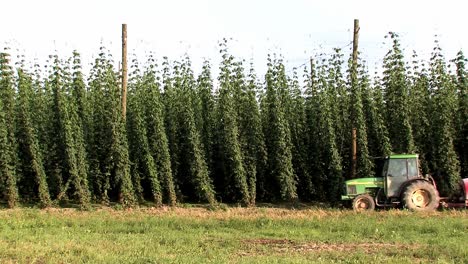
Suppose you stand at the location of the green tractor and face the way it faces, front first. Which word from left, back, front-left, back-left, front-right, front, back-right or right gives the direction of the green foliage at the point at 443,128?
back-right

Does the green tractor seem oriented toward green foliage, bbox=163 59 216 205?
yes

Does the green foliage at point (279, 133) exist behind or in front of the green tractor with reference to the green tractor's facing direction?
in front

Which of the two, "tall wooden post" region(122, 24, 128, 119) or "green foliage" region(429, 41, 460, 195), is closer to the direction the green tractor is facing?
the tall wooden post

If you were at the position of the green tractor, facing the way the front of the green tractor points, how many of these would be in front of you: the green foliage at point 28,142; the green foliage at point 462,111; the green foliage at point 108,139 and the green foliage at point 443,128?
2

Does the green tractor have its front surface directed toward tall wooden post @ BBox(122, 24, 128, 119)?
yes

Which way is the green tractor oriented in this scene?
to the viewer's left

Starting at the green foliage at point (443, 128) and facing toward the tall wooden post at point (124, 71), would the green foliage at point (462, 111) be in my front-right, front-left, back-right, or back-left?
back-right

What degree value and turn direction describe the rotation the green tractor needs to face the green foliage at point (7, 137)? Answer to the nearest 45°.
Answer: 0° — it already faces it
